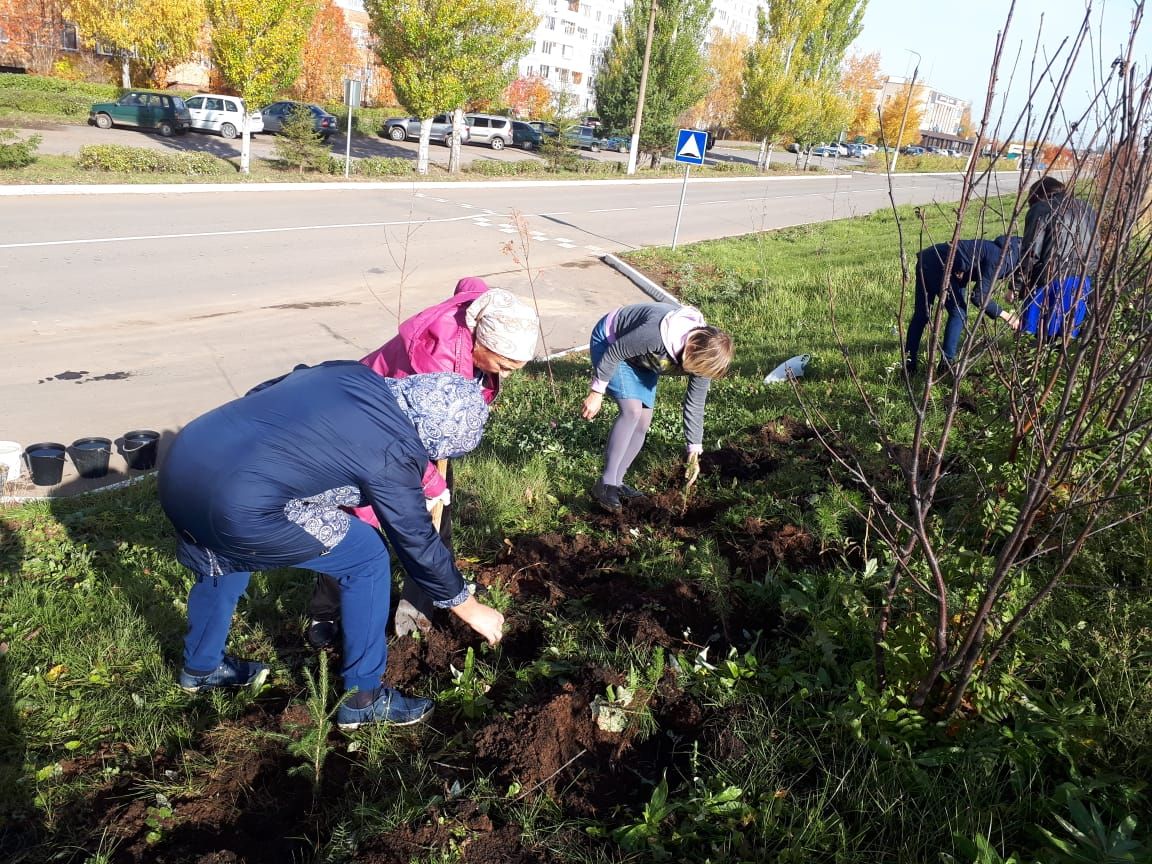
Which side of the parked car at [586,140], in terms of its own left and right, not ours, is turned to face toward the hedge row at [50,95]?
front

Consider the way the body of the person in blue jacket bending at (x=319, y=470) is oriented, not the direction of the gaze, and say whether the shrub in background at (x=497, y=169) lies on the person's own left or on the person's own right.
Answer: on the person's own left

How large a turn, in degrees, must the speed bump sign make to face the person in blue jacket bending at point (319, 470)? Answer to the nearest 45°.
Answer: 0° — it already faces them

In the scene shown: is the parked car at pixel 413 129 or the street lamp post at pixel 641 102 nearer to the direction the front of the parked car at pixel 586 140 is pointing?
the street lamp post

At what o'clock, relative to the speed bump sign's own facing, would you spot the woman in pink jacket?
The woman in pink jacket is roughly at 12 o'clock from the speed bump sign.

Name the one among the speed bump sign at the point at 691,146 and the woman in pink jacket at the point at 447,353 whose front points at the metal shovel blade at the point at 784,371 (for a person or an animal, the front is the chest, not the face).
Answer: the speed bump sign

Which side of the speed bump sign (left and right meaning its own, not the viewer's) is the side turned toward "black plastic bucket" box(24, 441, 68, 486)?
front

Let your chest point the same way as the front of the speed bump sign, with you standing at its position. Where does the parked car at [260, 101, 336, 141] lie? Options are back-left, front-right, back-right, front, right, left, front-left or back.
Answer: back-right

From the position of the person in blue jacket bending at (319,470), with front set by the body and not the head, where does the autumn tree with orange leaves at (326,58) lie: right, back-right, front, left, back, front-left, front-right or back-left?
left

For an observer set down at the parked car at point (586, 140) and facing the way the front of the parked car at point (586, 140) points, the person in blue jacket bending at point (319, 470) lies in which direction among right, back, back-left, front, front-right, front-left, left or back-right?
left

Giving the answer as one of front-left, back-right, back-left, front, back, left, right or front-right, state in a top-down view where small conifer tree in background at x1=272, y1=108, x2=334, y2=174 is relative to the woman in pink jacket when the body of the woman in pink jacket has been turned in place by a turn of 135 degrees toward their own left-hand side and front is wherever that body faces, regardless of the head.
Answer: front

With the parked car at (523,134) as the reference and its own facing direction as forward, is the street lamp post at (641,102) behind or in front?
in front

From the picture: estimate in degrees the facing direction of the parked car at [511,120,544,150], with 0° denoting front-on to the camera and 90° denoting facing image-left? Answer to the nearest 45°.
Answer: approximately 315°

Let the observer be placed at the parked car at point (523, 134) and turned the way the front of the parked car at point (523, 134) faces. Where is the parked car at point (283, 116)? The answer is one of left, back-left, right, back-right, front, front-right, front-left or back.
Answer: right
